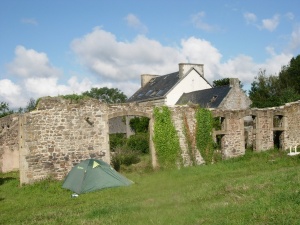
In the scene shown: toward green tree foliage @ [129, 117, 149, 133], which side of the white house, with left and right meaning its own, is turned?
front

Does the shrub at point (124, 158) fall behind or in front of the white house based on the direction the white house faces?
in front

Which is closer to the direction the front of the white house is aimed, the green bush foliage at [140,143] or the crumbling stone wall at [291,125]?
the green bush foliage

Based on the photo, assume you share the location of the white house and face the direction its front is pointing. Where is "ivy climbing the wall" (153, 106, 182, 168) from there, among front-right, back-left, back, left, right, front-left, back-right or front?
front-left

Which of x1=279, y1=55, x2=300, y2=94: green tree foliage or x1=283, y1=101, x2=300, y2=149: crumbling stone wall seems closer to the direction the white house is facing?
the crumbling stone wall

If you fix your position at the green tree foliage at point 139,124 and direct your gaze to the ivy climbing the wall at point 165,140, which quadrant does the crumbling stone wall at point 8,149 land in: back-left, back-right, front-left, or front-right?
front-right

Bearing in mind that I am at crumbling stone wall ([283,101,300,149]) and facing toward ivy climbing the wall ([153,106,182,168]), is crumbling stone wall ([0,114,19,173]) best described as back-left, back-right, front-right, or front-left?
front-right

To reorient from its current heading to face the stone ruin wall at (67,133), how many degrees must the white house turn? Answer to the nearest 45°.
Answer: approximately 45° to its left

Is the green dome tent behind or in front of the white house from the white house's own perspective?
in front

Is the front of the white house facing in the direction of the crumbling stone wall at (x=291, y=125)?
no

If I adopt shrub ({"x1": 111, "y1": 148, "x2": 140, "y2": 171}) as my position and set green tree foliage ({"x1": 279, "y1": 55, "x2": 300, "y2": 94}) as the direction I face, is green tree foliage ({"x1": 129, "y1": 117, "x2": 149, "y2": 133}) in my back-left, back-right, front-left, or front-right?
front-left

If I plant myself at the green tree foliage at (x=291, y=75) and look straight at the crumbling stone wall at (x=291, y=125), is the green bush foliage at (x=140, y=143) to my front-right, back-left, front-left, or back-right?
front-right

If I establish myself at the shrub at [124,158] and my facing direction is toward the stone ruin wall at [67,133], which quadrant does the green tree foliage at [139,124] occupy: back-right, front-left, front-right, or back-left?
back-right

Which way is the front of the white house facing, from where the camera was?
facing the viewer and to the left of the viewer

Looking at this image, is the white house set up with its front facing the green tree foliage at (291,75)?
no

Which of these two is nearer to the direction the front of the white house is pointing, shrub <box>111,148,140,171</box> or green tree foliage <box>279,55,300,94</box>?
the shrub

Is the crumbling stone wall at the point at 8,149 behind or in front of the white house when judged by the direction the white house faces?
in front
